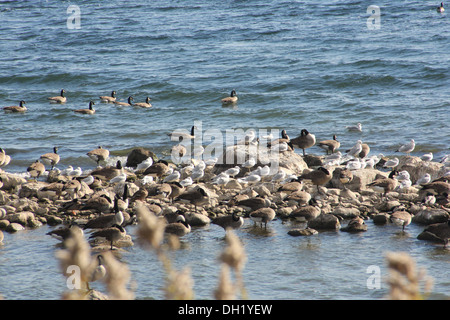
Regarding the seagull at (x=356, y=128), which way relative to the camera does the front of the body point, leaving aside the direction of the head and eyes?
to the viewer's right

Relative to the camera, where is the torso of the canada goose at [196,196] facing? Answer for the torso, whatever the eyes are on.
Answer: to the viewer's right

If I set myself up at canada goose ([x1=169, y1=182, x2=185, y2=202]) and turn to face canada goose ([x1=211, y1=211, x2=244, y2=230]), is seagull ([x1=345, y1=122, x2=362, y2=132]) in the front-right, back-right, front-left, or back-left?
back-left

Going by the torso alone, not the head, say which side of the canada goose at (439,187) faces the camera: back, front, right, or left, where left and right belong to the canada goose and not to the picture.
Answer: right

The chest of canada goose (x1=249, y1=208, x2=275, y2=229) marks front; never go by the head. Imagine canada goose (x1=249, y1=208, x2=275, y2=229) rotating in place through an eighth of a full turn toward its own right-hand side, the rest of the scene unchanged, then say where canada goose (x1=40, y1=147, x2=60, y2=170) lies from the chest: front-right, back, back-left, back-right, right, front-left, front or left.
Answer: back
